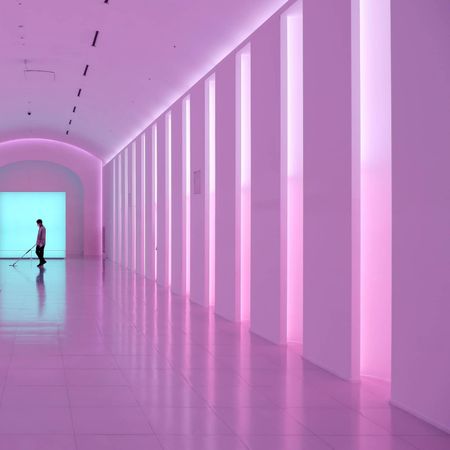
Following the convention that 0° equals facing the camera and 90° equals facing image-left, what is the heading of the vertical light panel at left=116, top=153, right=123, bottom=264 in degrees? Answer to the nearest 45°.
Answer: approximately 90°

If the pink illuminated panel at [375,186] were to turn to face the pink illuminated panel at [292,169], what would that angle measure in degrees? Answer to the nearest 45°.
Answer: approximately 90° to its right

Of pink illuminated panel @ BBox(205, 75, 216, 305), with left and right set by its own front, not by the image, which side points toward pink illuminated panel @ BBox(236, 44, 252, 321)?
left

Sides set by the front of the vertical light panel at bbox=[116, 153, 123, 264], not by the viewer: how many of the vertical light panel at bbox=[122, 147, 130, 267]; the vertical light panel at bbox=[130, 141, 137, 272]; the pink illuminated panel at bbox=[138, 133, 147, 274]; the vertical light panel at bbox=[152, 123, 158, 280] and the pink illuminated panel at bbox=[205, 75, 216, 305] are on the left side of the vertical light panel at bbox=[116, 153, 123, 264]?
5

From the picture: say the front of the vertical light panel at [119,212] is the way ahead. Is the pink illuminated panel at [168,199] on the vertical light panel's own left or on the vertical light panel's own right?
on the vertical light panel's own left

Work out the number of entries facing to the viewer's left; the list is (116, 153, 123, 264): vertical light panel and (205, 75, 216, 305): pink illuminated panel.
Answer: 2

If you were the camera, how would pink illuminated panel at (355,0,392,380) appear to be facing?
facing the viewer and to the left of the viewer

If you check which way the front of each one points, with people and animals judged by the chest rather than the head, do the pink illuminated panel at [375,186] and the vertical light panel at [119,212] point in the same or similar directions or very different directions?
same or similar directions

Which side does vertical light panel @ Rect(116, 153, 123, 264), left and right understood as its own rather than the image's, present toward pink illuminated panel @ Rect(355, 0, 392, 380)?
left

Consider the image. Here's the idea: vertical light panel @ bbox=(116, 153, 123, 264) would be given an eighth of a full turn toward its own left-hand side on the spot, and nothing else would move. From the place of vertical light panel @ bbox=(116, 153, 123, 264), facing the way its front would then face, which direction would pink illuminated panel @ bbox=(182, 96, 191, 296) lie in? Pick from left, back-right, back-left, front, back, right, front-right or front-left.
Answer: front-left

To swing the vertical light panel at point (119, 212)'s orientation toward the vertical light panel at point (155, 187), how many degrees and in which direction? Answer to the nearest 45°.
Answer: approximately 90° to its left

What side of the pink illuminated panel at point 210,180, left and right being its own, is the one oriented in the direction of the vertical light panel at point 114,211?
right

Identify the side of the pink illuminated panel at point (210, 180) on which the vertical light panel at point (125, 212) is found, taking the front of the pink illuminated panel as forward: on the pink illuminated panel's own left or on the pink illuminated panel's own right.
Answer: on the pink illuminated panel's own right

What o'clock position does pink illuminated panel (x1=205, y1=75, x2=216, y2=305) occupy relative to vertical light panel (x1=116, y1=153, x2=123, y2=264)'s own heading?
The pink illuminated panel is roughly at 9 o'clock from the vertical light panel.

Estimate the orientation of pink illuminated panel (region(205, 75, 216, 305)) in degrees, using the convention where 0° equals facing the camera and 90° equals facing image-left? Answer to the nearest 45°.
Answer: approximately 90°

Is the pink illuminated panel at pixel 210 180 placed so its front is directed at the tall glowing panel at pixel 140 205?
no

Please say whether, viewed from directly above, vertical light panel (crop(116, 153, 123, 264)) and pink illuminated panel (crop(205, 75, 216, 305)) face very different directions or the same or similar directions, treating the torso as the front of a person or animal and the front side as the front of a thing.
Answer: same or similar directions
